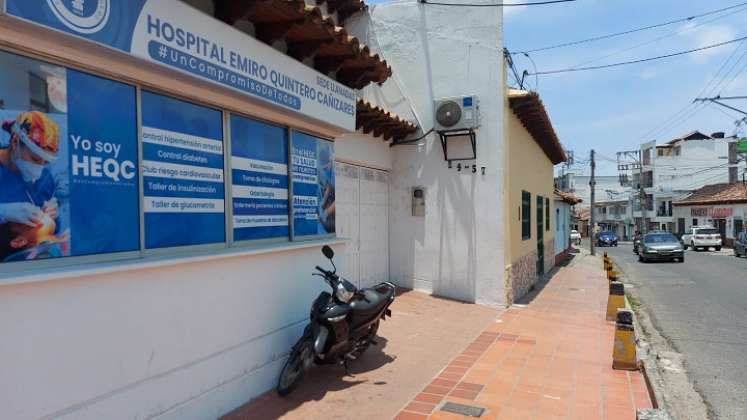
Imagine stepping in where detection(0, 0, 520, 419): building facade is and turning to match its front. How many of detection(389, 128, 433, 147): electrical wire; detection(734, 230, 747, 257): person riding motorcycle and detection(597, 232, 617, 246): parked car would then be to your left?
3

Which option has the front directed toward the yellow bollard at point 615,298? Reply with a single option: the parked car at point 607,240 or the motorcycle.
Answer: the parked car

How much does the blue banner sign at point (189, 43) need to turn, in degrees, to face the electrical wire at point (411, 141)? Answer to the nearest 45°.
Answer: approximately 90° to its left

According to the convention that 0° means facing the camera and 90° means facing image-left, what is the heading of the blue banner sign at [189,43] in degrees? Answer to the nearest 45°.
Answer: approximately 315°

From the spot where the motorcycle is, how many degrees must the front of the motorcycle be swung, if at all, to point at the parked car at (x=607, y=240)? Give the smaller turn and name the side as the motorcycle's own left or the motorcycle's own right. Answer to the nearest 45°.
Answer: approximately 180°

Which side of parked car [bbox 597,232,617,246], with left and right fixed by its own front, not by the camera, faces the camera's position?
front

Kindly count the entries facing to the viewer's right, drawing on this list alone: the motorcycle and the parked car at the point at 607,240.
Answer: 0

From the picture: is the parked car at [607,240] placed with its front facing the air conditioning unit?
yes

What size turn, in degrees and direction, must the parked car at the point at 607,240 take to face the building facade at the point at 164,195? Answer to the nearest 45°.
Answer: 0° — it already faces it

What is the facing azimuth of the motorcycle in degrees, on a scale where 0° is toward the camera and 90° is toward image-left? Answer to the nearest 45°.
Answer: approximately 45°

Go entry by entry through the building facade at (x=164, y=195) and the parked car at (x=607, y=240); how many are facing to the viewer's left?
0

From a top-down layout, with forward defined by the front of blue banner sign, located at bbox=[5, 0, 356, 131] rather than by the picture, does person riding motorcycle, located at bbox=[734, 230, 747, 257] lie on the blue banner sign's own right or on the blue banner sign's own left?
on the blue banner sign's own left

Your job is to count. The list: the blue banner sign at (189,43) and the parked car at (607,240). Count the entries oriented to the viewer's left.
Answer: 0

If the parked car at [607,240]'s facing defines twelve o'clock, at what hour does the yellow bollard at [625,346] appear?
The yellow bollard is roughly at 12 o'clock from the parked car.

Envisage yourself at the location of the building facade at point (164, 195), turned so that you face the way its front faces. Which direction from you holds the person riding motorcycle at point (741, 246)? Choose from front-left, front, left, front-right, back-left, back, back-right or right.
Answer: left
